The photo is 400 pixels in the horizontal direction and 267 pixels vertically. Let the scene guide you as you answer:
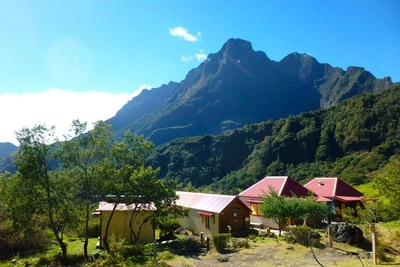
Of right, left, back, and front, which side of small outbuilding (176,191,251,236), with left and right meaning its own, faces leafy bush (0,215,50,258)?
right

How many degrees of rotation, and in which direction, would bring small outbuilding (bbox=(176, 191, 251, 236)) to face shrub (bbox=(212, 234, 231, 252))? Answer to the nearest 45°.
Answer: approximately 45° to its right

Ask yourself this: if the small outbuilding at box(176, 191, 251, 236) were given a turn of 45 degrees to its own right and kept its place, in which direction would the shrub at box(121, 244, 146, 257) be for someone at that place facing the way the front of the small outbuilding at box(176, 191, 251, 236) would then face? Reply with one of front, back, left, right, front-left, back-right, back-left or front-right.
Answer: front-right

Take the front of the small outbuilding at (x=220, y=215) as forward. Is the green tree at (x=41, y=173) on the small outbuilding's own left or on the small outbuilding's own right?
on the small outbuilding's own right

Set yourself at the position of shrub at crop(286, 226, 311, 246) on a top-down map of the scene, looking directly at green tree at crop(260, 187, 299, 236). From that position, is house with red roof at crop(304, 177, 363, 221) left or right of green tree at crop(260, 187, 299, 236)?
right

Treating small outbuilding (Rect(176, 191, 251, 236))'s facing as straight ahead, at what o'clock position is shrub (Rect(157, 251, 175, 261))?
The shrub is roughly at 2 o'clock from the small outbuilding.

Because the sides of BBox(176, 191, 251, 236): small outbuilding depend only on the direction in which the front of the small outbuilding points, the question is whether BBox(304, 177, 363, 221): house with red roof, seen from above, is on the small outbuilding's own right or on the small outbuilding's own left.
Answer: on the small outbuilding's own left

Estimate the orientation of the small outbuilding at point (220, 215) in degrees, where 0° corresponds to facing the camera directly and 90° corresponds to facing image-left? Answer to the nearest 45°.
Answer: approximately 315°

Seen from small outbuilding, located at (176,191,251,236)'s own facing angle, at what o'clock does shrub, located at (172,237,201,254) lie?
The shrub is roughly at 2 o'clock from the small outbuilding.

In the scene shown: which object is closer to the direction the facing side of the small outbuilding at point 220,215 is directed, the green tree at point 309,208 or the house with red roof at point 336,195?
the green tree

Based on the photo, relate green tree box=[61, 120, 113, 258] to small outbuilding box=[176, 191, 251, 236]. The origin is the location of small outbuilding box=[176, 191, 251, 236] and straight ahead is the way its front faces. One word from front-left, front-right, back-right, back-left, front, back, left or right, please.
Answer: right

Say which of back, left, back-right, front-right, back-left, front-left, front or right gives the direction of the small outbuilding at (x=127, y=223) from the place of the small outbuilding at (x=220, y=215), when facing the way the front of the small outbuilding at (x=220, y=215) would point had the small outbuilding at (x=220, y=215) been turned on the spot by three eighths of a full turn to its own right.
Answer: front-left

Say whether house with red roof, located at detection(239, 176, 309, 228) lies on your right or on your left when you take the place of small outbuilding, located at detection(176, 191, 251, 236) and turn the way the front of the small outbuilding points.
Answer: on your left
